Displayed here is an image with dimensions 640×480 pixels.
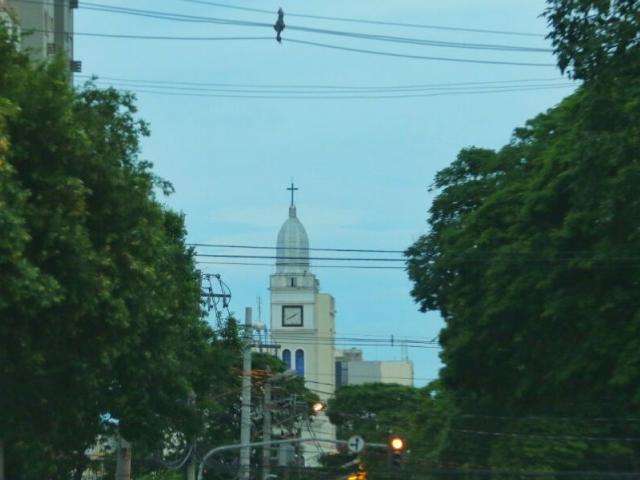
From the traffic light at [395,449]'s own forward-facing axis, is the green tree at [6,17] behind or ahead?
ahead

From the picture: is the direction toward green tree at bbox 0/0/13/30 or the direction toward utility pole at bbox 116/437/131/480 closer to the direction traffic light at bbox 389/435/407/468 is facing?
the green tree

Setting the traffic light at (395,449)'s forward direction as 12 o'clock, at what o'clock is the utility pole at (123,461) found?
The utility pole is roughly at 3 o'clock from the traffic light.

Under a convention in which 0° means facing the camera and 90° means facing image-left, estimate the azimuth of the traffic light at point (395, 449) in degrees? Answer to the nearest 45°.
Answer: approximately 0°

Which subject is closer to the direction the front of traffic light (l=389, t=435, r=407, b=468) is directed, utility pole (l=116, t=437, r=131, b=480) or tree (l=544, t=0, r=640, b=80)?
the tree

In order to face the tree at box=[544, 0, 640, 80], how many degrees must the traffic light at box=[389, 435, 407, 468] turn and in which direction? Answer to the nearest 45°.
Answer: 0° — it already faces it

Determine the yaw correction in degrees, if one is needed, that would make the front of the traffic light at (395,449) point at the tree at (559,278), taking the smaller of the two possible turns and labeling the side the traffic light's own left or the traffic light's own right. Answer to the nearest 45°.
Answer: approximately 45° to the traffic light's own left
